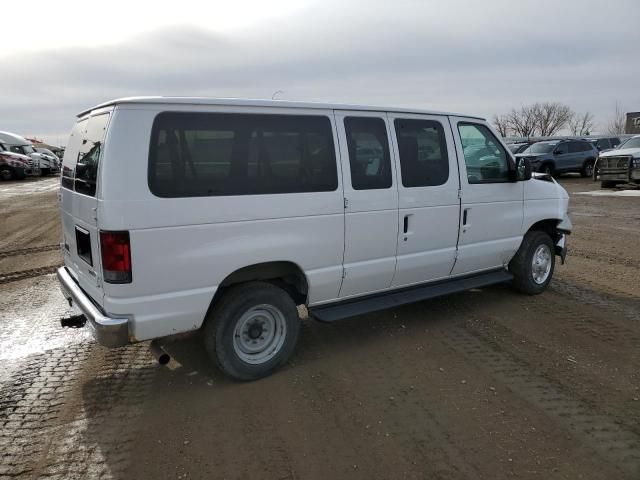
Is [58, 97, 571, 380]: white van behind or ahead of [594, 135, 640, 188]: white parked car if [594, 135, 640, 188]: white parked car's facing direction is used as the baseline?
ahead

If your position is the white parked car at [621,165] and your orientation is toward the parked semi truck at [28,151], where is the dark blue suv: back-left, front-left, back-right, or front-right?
front-right

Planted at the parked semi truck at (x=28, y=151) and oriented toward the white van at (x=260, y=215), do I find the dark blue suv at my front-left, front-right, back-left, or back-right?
front-left

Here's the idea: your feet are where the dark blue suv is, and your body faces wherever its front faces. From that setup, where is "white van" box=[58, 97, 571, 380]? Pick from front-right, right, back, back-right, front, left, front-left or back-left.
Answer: front-left

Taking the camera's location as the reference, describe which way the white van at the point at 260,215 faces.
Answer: facing away from the viewer and to the right of the viewer

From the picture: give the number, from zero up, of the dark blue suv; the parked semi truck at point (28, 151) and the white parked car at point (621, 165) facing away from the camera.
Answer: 0

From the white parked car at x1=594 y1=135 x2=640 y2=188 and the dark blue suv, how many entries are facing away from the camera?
0

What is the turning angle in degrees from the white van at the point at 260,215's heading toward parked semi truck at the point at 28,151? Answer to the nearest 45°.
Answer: approximately 90° to its left

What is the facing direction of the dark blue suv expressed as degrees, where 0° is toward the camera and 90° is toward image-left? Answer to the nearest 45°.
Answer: approximately 45°

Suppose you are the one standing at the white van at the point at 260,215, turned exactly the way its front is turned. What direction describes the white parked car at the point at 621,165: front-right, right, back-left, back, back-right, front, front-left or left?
front

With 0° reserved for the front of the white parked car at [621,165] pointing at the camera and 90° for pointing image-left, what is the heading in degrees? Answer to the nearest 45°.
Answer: approximately 45°

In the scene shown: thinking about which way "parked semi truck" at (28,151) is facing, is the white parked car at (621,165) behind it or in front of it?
in front

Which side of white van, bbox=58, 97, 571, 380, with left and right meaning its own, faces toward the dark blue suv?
front
